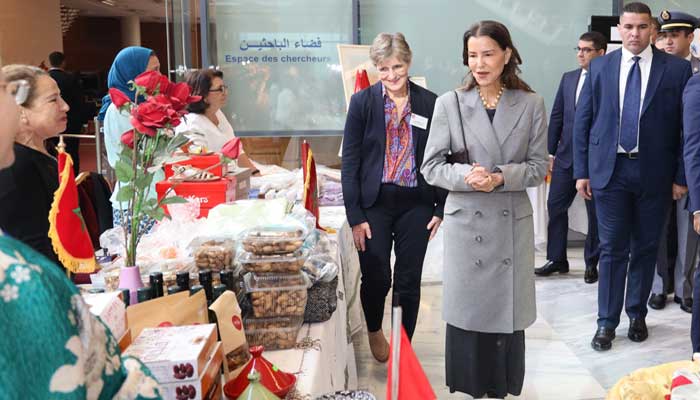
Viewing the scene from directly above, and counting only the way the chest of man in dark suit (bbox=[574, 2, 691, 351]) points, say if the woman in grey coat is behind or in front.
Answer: in front

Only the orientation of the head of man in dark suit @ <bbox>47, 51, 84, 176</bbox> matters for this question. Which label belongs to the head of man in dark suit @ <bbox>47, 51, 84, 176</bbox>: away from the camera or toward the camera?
away from the camera

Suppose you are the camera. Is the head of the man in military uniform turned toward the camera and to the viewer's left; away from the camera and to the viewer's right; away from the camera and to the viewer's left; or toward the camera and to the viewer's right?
toward the camera and to the viewer's left

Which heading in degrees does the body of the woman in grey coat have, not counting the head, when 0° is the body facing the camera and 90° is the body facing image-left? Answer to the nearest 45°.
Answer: approximately 0°

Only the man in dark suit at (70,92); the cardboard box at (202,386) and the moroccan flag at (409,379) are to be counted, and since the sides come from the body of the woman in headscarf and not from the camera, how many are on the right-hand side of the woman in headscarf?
2

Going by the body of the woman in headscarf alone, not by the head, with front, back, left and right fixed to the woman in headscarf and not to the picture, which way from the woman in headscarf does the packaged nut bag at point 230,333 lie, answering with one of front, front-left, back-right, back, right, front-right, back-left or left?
right

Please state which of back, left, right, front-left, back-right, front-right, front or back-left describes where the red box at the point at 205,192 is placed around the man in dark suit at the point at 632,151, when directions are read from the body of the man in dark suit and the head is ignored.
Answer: front-right

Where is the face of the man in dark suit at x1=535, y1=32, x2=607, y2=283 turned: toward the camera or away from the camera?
toward the camera

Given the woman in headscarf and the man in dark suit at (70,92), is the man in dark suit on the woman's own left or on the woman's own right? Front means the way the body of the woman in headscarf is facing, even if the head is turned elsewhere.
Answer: on the woman's own left

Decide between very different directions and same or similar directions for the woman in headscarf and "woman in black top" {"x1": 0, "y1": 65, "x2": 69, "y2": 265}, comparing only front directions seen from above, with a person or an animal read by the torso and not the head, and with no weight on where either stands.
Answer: same or similar directions

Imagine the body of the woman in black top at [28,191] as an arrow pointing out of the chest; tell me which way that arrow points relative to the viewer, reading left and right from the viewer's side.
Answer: facing to the right of the viewer

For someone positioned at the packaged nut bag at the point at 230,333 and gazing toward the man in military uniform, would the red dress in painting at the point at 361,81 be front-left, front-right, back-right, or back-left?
front-left

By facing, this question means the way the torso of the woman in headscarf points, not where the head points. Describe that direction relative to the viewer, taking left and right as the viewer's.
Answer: facing to the right of the viewer
